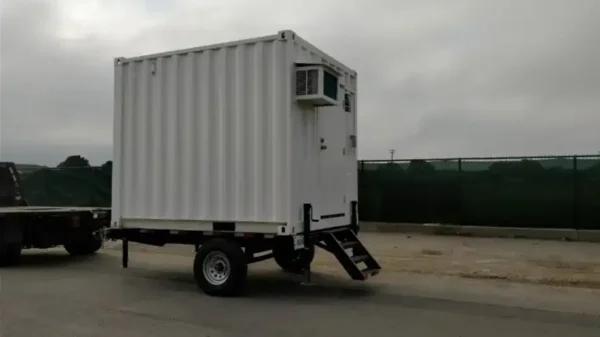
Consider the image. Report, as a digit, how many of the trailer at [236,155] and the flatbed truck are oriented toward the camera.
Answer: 0

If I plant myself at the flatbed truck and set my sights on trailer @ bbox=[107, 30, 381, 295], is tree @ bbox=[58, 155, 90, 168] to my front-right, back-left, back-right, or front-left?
back-left

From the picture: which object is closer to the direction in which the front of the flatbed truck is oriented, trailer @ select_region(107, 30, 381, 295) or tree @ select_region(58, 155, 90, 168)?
the tree

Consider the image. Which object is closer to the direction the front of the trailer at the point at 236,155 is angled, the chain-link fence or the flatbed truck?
the flatbed truck

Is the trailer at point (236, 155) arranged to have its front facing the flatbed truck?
yes

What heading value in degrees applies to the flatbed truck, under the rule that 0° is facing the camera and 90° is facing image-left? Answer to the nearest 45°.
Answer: approximately 135°

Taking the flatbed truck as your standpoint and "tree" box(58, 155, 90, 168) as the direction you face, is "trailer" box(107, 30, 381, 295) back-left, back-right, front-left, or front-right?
back-right

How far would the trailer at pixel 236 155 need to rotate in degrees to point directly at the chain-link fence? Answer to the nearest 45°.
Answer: approximately 90° to its right

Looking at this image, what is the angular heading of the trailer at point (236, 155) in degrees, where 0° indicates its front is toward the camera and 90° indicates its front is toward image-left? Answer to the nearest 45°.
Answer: approximately 135°

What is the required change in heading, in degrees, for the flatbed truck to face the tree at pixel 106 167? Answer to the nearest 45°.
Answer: approximately 45° to its right

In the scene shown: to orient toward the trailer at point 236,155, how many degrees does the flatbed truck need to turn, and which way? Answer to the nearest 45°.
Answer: approximately 180°
